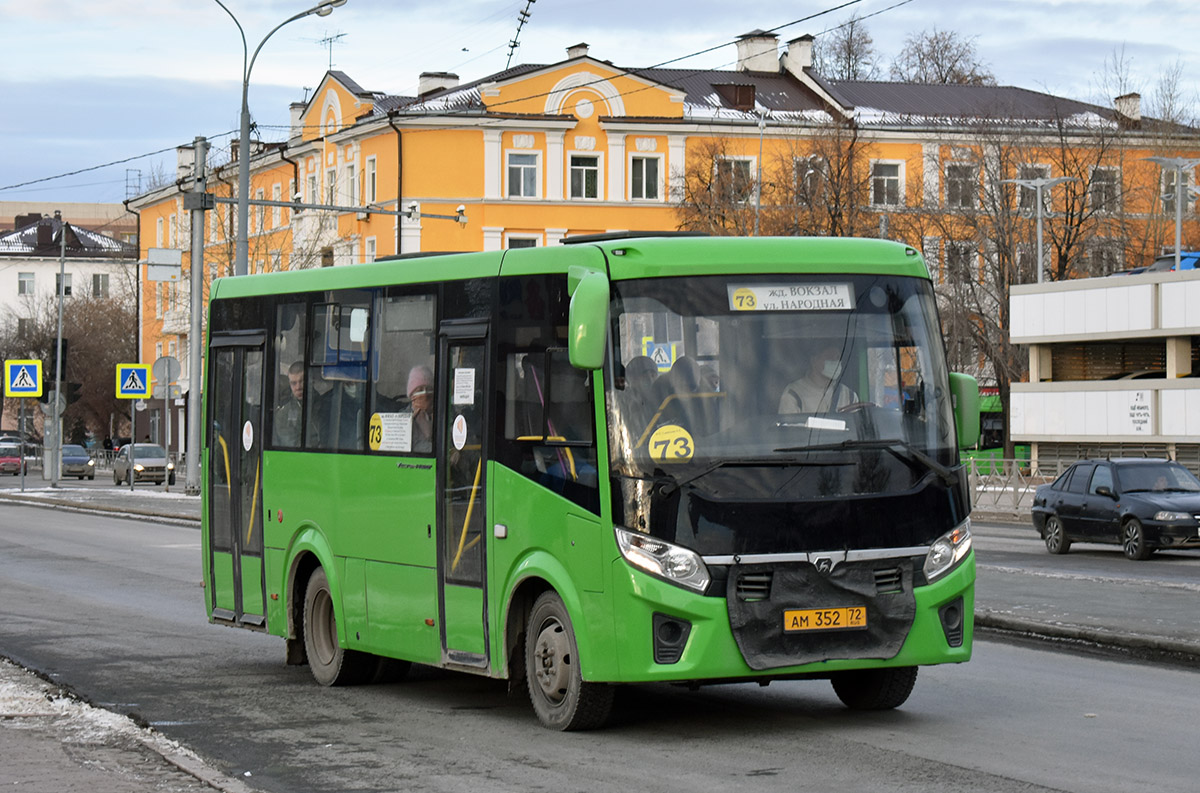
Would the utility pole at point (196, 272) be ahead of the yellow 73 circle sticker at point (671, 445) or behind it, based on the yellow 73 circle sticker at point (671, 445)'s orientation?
behind

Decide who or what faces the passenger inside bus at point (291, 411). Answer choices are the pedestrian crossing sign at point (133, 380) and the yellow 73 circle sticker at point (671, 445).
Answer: the pedestrian crossing sign

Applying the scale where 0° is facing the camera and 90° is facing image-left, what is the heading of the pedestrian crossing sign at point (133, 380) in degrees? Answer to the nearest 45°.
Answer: approximately 0°

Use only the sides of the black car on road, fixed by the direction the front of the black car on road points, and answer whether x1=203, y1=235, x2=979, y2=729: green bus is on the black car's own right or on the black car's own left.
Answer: on the black car's own right

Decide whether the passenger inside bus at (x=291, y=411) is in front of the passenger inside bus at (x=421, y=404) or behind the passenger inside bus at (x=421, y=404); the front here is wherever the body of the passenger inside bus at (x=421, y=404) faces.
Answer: behind

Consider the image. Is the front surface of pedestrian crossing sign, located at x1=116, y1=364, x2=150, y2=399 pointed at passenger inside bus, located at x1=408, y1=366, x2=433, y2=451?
yes

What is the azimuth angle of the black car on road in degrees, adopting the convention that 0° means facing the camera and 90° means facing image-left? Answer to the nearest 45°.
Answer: approximately 315°

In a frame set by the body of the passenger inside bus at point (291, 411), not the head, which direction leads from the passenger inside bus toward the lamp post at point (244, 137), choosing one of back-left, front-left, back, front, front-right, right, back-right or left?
back-left

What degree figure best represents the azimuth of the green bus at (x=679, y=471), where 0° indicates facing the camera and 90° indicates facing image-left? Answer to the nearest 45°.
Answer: approximately 315°

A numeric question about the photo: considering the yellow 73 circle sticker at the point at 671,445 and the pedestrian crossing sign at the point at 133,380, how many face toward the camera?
2

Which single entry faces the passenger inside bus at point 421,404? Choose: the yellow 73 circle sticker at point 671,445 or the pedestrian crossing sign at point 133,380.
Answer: the pedestrian crossing sign

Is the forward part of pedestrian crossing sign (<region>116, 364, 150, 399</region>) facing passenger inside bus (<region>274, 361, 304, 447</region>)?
yes
